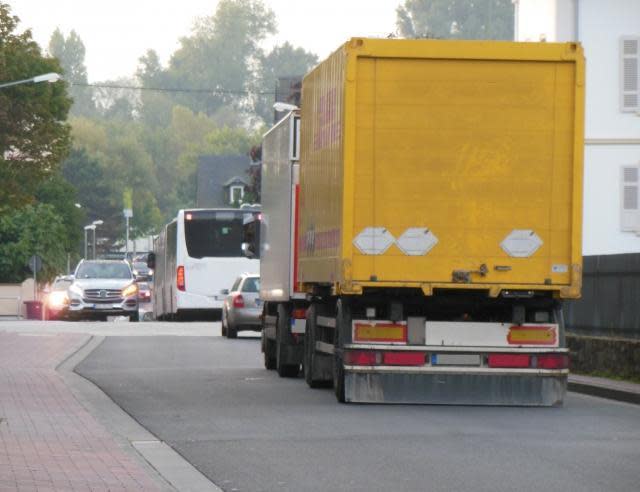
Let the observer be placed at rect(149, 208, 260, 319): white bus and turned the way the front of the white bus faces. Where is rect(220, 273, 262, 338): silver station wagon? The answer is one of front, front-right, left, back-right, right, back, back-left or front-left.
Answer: back

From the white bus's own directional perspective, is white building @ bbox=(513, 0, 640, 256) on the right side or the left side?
on its right

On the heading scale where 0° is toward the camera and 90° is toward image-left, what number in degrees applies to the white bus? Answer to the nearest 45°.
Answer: approximately 180°

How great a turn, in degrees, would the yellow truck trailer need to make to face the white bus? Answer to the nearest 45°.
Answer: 0° — it already faces it

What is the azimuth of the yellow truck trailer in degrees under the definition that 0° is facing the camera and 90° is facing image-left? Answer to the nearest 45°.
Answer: approximately 180°

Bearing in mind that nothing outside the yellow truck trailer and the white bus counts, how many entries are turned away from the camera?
2

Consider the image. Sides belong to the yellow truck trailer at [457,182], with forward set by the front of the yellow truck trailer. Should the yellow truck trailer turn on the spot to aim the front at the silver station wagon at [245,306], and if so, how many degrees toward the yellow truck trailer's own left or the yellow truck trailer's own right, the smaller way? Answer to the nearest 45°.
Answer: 0° — it already faces it

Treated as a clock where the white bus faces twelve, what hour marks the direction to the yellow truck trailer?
The yellow truck trailer is roughly at 6 o'clock from the white bus.
